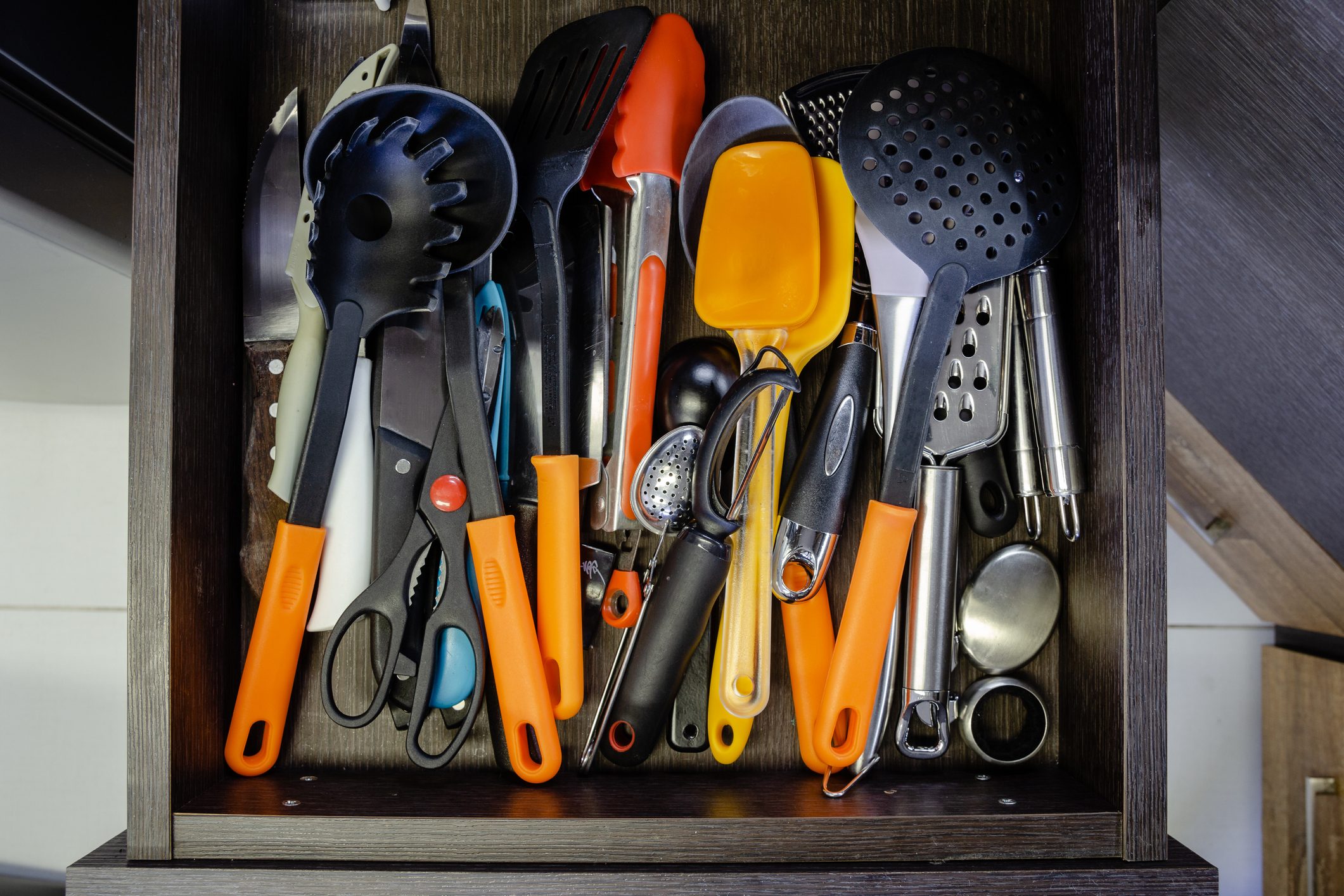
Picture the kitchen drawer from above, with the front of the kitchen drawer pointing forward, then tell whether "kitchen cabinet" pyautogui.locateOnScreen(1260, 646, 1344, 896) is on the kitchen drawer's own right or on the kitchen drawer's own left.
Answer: on the kitchen drawer's own left

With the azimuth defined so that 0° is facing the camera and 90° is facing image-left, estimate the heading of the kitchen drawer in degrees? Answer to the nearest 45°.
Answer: approximately 0°
